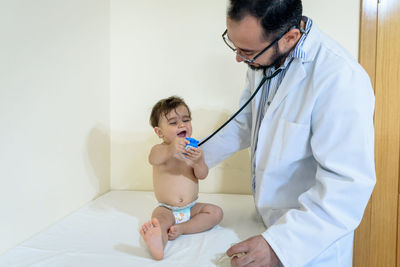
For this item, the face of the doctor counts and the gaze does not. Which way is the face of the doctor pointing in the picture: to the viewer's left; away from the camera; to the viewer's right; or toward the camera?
to the viewer's left

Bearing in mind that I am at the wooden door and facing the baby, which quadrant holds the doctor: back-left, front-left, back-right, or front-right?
front-left

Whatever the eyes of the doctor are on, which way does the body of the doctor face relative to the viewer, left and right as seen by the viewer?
facing the viewer and to the left of the viewer

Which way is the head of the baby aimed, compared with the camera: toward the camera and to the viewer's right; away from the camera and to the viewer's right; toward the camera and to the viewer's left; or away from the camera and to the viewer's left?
toward the camera and to the viewer's right
